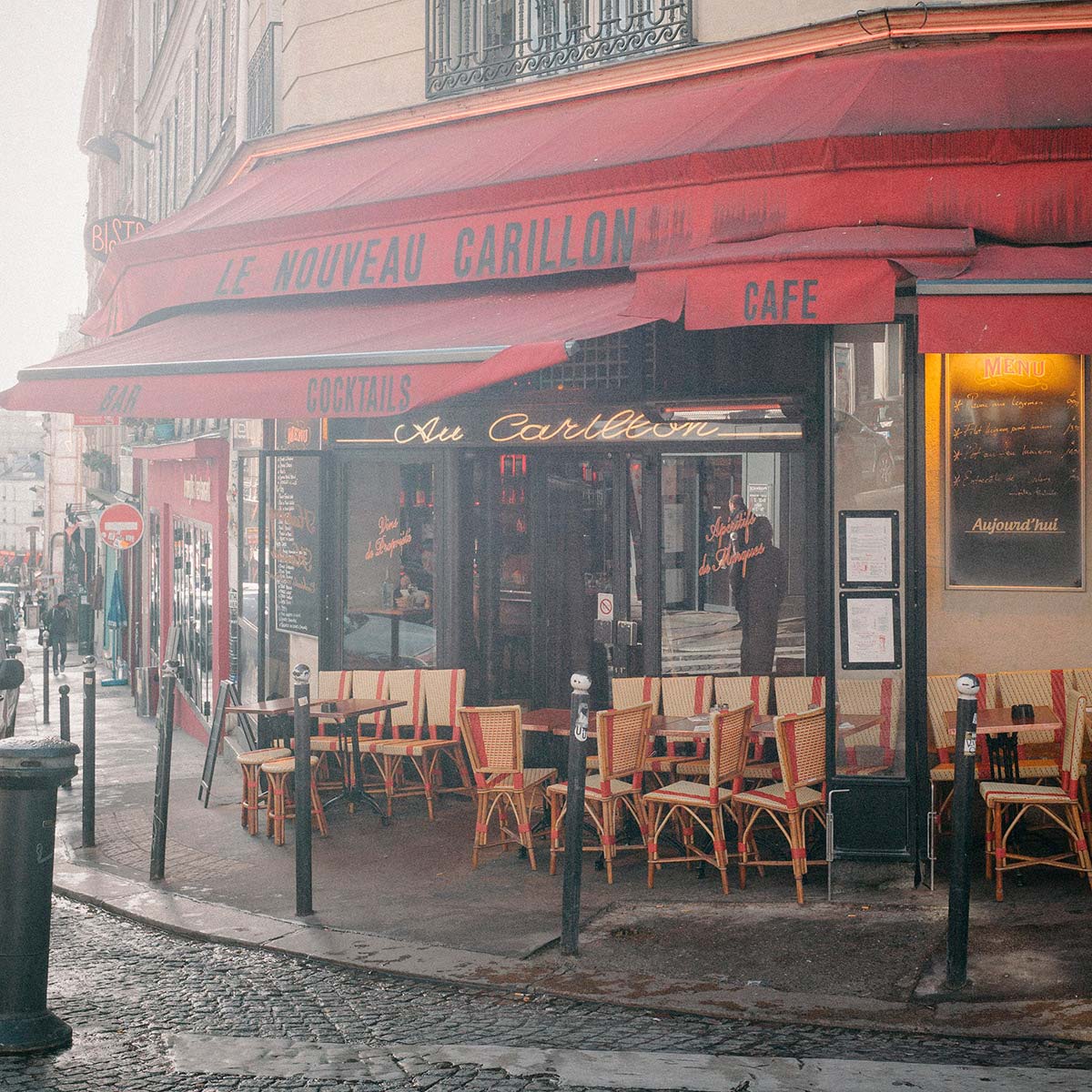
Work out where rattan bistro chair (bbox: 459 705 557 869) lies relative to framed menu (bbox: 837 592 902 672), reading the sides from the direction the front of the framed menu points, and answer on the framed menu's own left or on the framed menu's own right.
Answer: on the framed menu's own right

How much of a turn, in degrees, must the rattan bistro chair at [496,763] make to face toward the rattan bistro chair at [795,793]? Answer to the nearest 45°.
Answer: approximately 90° to its right

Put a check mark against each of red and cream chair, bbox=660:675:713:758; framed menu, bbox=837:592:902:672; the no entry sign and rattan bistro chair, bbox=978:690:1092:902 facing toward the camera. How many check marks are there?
3

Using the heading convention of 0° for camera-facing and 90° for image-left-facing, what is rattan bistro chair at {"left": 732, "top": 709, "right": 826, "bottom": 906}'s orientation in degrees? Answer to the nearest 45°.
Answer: approximately 135°

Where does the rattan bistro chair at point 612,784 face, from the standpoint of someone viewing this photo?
facing away from the viewer and to the left of the viewer

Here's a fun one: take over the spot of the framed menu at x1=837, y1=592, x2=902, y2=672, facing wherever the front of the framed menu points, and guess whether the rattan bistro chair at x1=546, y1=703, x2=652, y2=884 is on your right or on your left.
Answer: on your right

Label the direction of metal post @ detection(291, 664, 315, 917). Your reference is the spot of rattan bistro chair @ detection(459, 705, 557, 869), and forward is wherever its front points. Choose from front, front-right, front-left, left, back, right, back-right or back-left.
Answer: back
